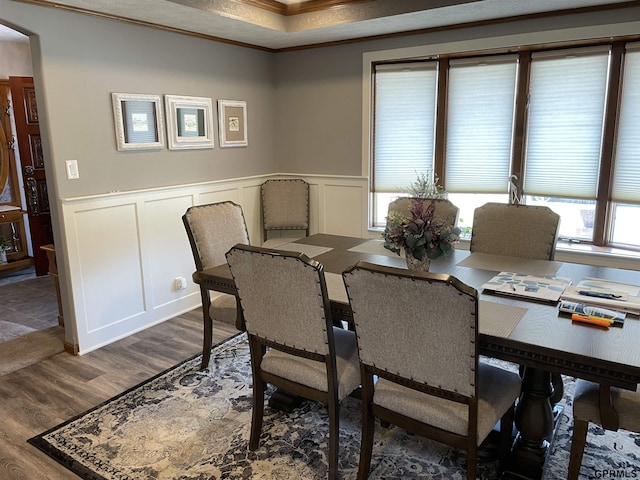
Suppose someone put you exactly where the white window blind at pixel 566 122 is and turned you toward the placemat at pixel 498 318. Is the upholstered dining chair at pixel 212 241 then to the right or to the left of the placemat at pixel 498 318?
right

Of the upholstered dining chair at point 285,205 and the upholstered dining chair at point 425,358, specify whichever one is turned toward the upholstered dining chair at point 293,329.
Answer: the upholstered dining chair at point 285,205

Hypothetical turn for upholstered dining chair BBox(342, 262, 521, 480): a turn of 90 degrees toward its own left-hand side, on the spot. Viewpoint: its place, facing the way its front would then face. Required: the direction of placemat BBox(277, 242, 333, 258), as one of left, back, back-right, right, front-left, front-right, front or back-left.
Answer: front

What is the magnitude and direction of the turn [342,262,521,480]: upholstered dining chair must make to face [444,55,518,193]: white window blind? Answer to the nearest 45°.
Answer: approximately 45° to its left

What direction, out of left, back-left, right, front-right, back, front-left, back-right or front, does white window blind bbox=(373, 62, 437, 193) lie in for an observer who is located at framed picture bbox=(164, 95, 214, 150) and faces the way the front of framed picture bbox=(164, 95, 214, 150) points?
front-left

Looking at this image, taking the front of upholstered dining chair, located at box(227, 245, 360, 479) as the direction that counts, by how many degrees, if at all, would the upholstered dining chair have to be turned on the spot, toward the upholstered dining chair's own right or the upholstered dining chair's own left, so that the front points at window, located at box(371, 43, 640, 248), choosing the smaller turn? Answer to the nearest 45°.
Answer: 0° — it already faces it

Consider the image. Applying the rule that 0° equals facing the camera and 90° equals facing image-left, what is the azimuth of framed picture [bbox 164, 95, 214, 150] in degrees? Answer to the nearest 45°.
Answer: approximately 315°

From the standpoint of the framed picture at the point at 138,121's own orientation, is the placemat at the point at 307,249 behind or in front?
in front

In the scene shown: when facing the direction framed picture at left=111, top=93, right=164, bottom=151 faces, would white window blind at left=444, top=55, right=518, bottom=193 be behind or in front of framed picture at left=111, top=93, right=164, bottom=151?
in front

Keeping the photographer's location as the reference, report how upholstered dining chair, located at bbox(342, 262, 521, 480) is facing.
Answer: facing away from the viewer and to the right of the viewer

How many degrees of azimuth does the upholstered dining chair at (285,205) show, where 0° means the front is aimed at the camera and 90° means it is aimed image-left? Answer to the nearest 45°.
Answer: approximately 0°
